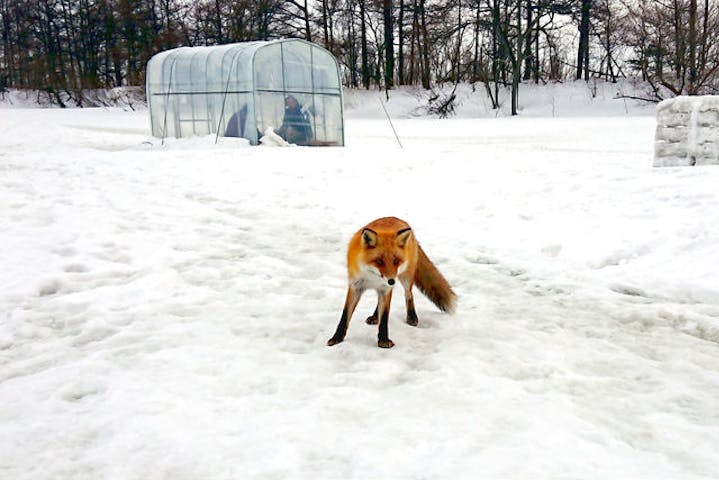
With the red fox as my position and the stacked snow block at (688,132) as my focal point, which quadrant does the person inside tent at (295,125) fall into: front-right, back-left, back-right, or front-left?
front-left

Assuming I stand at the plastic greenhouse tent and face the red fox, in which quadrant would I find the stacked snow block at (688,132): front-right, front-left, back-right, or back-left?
front-left

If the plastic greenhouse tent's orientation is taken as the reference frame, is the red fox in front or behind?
in front

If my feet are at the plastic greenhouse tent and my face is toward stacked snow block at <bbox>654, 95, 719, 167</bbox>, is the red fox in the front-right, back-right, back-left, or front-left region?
front-right
